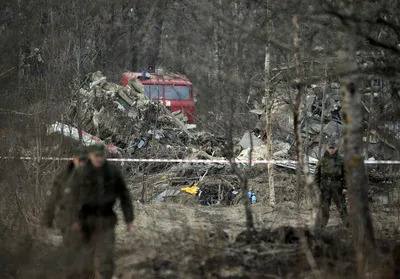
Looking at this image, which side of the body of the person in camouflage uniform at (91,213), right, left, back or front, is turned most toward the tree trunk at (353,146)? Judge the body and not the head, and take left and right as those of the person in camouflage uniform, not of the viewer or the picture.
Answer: left

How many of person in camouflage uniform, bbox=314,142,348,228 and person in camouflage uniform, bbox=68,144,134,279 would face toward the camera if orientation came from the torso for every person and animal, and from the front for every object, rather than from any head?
2

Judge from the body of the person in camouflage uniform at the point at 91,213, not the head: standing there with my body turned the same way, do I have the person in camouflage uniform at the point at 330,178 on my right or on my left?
on my left

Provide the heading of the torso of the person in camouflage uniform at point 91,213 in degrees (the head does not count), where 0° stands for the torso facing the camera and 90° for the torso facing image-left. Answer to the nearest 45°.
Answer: approximately 0°

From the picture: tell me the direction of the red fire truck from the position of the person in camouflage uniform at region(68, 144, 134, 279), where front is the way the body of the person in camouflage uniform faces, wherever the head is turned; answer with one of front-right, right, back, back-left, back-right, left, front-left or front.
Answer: back

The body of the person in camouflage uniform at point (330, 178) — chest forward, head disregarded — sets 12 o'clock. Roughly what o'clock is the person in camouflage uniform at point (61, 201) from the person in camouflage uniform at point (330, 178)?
the person in camouflage uniform at point (61, 201) is roughly at 1 o'clock from the person in camouflage uniform at point (330, 178).

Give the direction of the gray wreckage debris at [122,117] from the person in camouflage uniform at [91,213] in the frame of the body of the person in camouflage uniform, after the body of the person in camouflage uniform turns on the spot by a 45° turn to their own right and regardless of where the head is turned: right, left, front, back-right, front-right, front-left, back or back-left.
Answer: back-right

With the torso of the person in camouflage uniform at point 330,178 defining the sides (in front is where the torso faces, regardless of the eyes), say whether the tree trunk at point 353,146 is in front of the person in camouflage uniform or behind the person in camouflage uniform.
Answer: in front
